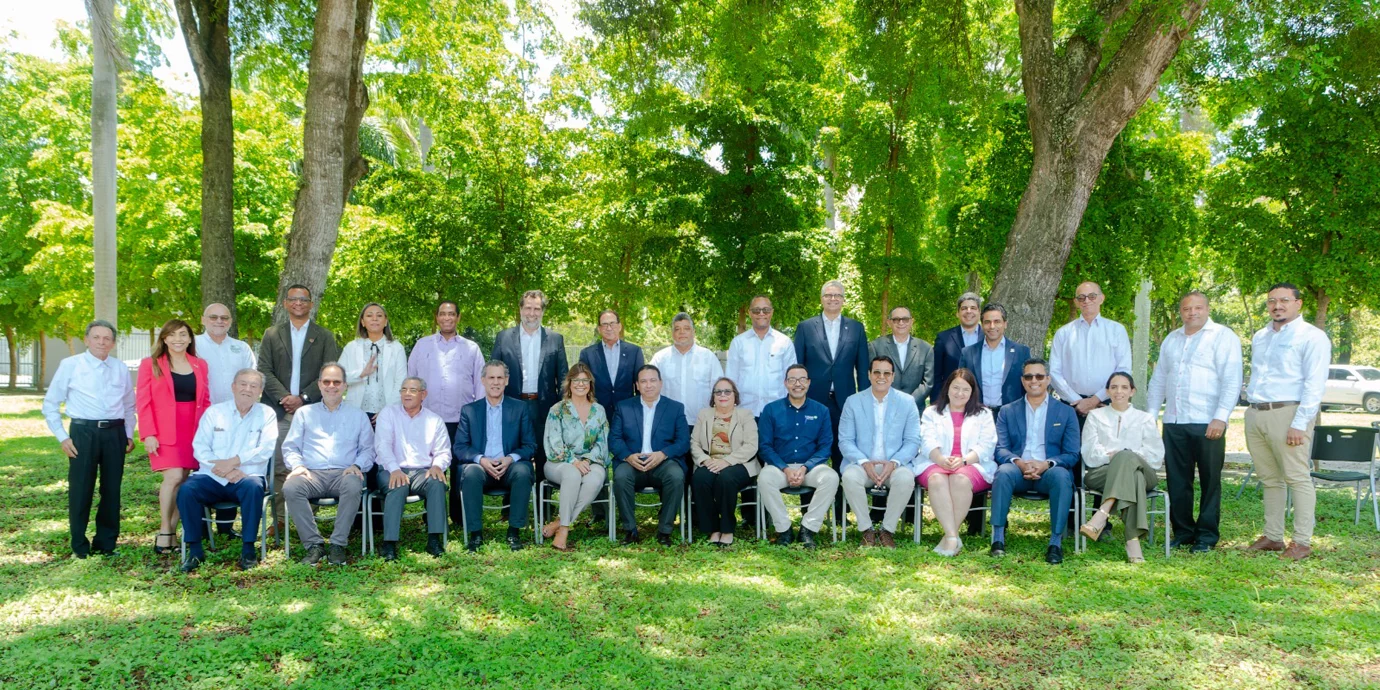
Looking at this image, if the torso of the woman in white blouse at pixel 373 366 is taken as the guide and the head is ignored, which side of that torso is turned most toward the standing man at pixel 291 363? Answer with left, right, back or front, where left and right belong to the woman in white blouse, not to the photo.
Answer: right

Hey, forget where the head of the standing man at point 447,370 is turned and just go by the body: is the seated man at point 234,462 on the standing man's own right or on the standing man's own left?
on the standing man's own right

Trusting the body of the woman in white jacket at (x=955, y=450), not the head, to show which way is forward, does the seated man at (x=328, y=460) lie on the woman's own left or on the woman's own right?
on the woman's own right

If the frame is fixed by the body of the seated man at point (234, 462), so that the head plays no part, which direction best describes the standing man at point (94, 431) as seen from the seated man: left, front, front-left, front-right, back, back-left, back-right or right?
back-right

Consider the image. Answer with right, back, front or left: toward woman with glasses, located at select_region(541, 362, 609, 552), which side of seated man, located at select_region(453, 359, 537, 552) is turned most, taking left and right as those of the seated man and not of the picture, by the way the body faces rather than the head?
left

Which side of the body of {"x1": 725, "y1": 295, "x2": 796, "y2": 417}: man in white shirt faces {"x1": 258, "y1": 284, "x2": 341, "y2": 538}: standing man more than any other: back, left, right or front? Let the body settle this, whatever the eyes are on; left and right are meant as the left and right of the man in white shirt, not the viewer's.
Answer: right
